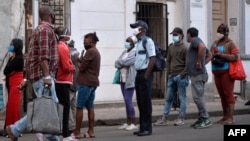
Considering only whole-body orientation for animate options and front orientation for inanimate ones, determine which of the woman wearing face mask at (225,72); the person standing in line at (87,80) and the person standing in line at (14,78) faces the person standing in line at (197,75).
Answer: the woman wearing face mask

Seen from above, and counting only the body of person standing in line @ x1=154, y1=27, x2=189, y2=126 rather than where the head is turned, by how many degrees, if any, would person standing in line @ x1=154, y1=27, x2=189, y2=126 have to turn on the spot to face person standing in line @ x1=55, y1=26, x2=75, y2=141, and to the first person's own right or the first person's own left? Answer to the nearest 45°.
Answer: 0° — they already face them

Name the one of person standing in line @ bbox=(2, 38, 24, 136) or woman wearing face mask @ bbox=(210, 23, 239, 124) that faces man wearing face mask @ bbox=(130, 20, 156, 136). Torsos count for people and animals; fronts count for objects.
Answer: the woman wearing face mask

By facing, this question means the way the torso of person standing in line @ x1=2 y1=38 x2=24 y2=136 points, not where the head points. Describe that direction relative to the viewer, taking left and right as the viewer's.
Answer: facing to the left of the viewer

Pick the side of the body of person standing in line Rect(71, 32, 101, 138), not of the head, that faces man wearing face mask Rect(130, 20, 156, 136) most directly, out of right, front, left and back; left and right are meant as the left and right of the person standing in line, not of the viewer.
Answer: back

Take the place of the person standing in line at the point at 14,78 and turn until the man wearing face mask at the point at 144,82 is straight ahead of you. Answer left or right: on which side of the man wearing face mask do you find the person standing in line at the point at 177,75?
left

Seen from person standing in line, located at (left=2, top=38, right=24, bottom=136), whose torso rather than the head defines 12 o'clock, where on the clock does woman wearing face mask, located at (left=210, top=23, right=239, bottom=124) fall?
The woman wearing face mask is roughly at 6 o'clock from the person standing in line.

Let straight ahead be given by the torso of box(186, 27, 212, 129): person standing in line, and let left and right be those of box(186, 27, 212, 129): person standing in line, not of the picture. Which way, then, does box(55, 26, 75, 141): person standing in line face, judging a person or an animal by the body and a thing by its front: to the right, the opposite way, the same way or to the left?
the opposite way

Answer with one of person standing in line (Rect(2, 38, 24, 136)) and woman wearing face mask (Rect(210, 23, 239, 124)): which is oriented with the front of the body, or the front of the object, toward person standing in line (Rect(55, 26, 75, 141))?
the woman wearing face mask
